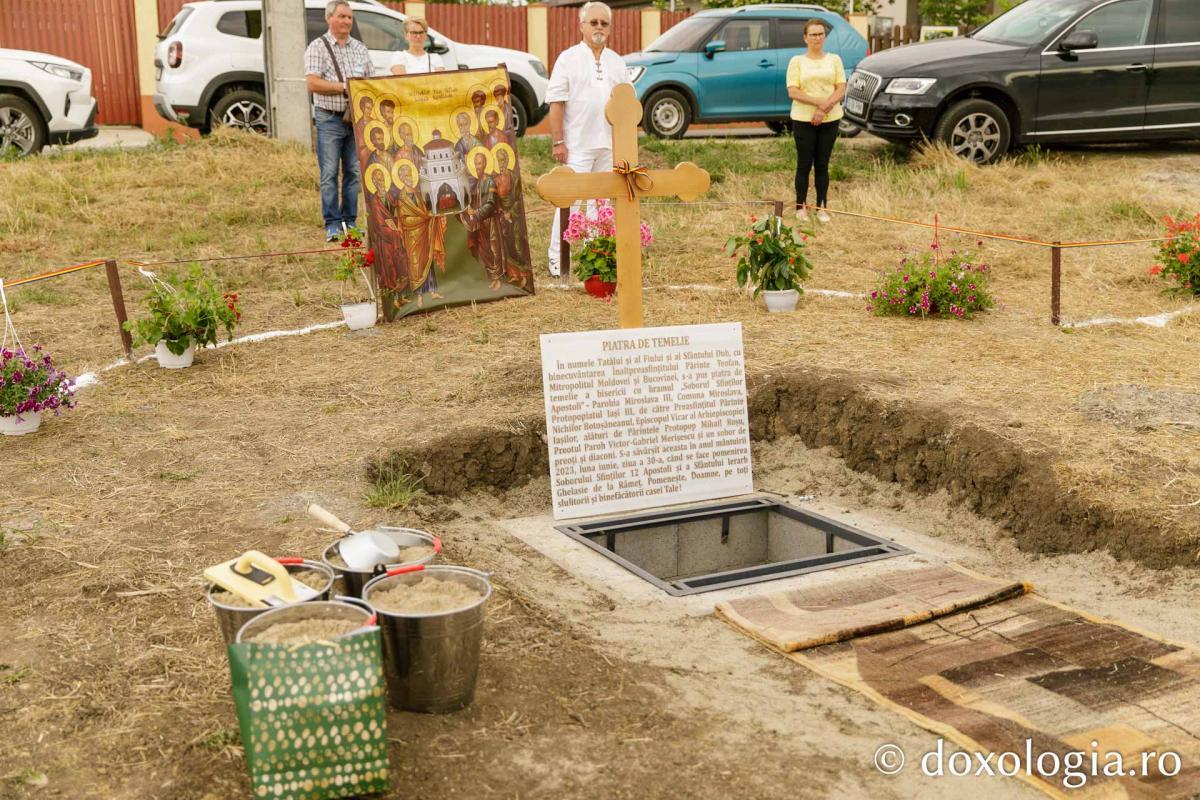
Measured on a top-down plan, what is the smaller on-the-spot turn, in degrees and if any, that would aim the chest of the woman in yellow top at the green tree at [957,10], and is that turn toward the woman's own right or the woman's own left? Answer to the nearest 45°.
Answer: approximately 180°

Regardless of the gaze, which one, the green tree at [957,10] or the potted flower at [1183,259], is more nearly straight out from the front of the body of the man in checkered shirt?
the potted flower

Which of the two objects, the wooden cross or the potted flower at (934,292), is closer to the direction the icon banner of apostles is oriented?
the wooden cross

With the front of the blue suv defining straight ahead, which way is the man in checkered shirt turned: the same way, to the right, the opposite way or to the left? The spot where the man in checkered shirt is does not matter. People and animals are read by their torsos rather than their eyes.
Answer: to the left

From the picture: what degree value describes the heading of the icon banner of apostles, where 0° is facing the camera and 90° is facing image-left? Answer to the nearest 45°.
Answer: approximately 0°

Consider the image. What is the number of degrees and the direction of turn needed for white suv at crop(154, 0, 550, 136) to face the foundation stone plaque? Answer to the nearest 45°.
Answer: approximately 90° to its right

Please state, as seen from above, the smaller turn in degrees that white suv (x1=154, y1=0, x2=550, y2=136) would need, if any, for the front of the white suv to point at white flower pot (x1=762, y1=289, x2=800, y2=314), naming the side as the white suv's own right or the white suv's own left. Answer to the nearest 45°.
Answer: approximately 45° to the white suv's own right

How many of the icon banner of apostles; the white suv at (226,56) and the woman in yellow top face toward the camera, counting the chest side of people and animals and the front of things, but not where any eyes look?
2

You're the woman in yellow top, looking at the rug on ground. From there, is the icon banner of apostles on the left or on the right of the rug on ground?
right

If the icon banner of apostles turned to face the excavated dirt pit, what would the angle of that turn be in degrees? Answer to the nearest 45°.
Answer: approximately 45° to its left

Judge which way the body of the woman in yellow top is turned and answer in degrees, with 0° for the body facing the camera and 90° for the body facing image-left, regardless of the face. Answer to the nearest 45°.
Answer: approximately 0°

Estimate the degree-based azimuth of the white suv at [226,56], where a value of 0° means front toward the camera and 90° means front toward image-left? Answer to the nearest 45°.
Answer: approximately 270°

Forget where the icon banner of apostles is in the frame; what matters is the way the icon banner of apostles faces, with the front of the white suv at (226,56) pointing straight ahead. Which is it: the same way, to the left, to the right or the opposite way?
to the right

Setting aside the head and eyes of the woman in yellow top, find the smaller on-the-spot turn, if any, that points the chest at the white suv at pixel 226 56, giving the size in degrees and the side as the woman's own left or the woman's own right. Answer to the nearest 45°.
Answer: approximately 135° to the woman's own right
